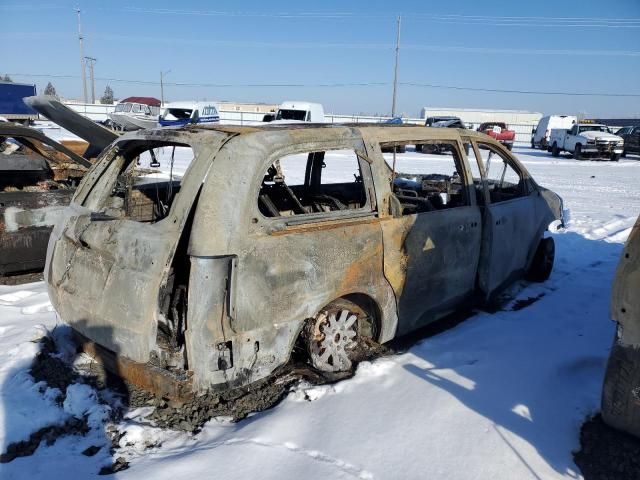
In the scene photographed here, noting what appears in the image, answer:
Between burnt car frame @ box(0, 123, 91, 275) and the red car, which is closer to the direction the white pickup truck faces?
the burnt car frame

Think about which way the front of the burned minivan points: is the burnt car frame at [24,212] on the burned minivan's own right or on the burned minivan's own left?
on the burned minivan's own left

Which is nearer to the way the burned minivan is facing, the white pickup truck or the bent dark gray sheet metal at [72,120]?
the white pickup truck

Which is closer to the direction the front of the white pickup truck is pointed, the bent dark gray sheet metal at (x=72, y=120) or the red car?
the bent dark gray sheet metal

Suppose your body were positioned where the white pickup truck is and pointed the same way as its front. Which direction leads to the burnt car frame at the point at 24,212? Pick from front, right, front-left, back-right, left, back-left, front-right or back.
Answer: front-right

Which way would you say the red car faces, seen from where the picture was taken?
facing the viewer and to the right of the viewer

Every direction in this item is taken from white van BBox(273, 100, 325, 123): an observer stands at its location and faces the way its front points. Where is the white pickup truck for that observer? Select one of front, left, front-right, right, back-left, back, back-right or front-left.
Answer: back-left

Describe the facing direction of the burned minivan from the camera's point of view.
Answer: facing away from the viewer and to the right of the viewer

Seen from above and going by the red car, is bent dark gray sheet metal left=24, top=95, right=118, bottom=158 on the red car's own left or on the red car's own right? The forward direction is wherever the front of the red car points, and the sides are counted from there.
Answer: on the red car's own right

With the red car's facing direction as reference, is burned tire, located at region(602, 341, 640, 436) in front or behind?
in front
